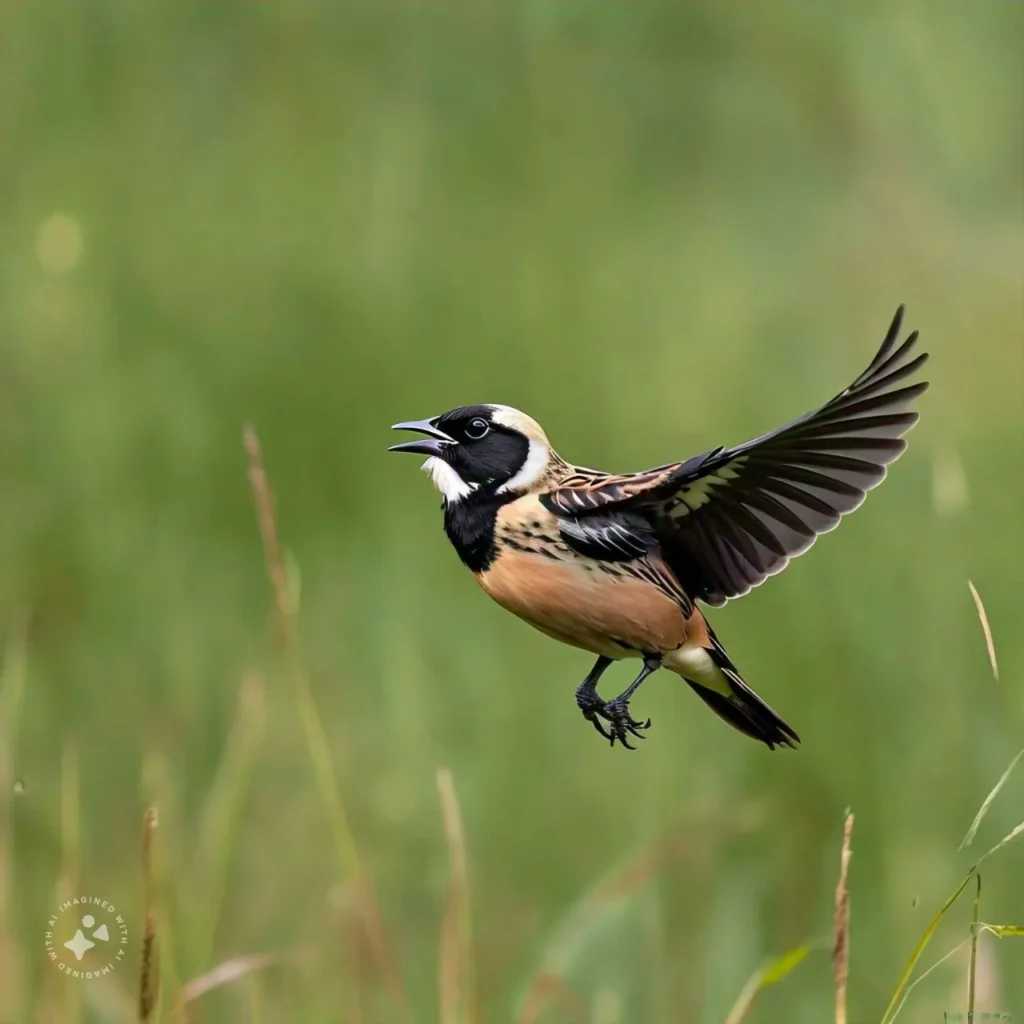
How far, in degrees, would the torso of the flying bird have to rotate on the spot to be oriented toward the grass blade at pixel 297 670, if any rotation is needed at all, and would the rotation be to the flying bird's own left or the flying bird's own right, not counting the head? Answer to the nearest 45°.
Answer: approximately 45° to the flying bird's own right

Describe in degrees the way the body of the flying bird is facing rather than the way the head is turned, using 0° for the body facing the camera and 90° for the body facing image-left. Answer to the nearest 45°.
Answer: approximately 90°

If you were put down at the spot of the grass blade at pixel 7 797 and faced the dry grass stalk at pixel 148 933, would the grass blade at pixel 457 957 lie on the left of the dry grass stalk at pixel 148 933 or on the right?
left

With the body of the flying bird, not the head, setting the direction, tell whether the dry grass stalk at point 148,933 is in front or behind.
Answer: in front

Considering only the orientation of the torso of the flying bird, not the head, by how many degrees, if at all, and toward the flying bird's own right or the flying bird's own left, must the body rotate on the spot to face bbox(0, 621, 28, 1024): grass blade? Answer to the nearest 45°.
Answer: approximately 45° to the flying bird's own right
